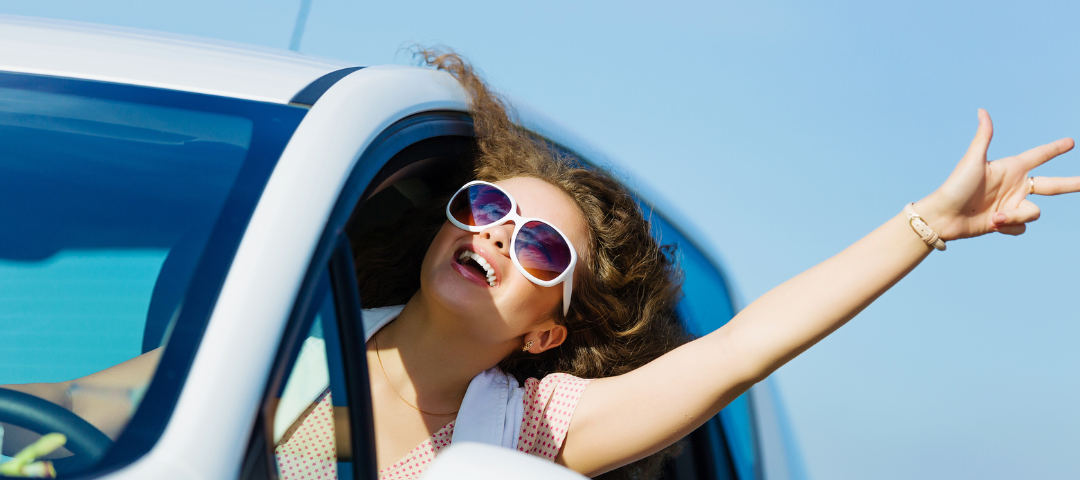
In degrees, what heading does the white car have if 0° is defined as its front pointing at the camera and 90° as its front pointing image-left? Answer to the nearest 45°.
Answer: approximately 45°
